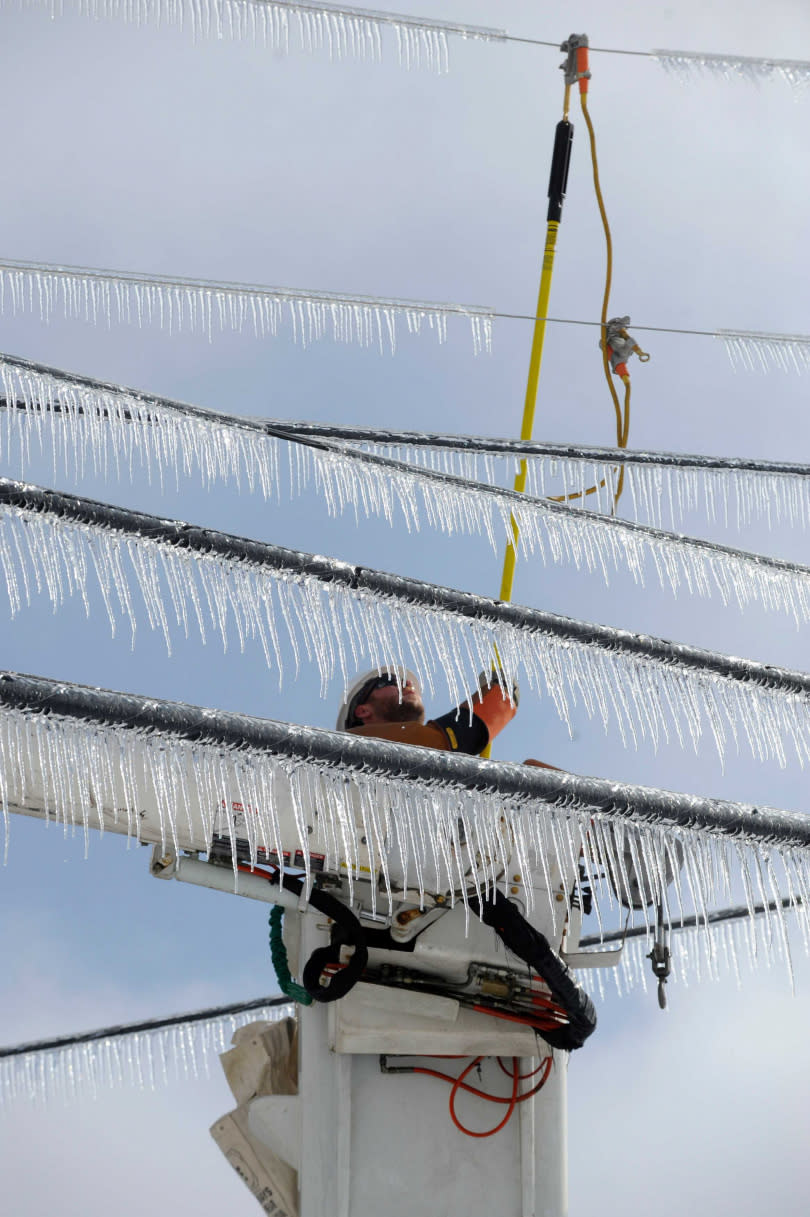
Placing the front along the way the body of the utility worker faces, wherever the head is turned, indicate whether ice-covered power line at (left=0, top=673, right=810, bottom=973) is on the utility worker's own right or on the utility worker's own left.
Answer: on the utility worker's own right
